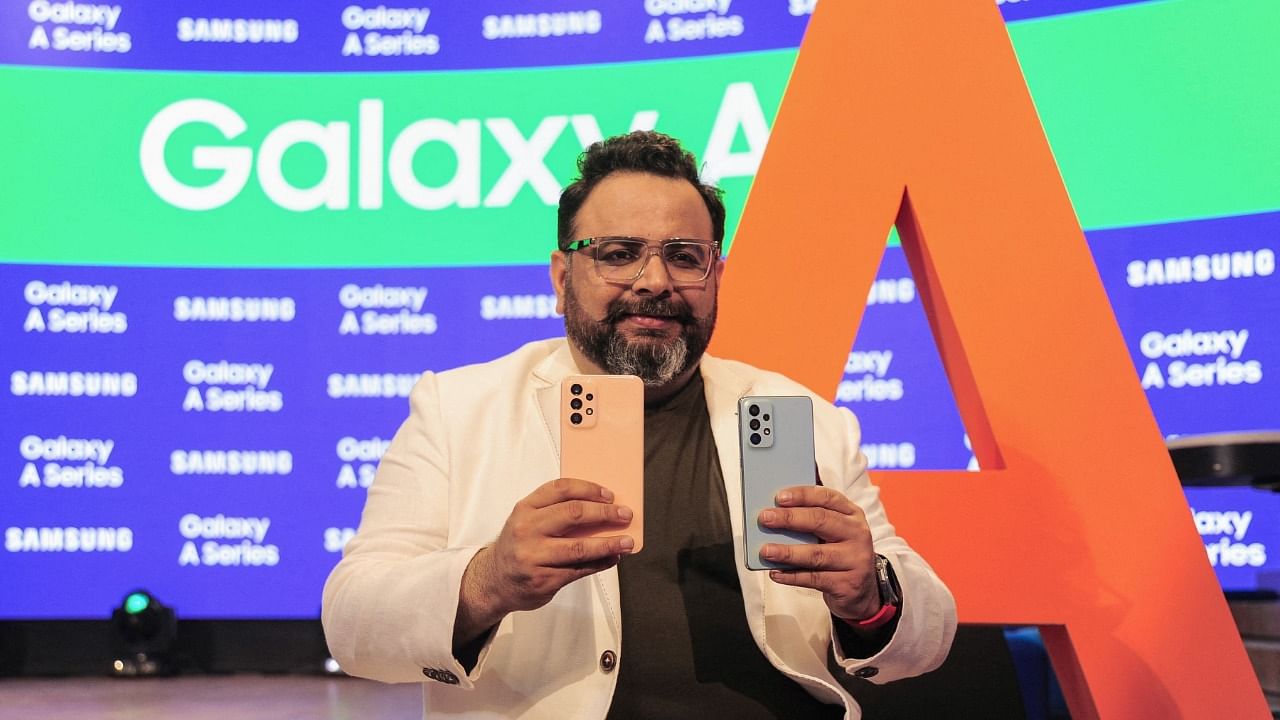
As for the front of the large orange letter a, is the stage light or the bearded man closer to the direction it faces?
the bearded man

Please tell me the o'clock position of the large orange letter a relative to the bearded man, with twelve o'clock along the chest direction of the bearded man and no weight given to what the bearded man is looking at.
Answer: The large orange letter a is roughly at 8 o'clock from the bearded man.

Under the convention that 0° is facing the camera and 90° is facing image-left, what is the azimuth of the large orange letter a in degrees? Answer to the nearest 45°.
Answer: approximately 0°

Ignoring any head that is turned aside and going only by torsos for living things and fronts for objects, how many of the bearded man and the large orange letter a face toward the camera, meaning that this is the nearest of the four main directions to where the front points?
2

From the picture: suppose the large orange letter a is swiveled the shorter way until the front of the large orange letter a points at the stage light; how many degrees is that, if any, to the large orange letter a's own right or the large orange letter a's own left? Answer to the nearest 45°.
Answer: approximately 90° to the large orange letter a's own right

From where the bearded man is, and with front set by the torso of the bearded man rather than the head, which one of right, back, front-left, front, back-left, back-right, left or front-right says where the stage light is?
back-right

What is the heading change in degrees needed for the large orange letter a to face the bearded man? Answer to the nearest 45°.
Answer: approximately 45° to its right
